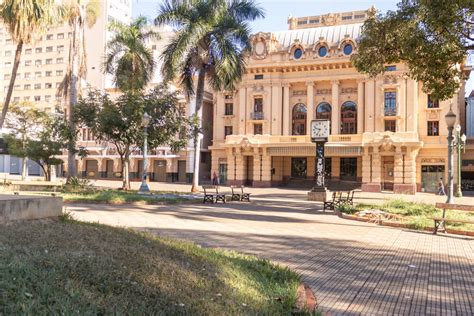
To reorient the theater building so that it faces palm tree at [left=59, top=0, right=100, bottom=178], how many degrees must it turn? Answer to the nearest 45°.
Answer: approximately 45° to its right

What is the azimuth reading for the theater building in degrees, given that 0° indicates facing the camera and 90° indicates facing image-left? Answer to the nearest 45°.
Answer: approximately 0°

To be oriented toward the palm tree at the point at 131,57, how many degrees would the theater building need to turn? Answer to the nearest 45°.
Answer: approximately 45° to its right

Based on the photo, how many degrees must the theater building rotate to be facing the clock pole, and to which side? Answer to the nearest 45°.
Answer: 0° — it already faces it

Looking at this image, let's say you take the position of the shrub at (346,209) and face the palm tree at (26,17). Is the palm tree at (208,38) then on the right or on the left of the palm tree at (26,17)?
right

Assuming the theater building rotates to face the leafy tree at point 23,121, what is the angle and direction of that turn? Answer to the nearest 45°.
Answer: approximately 45° to its right

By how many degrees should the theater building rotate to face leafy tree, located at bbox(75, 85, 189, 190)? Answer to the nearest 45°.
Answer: approximately 45° to its right
